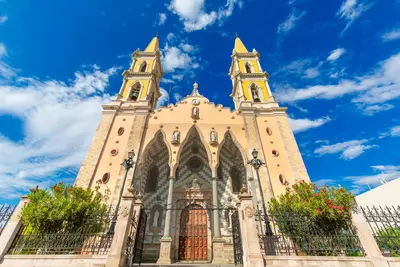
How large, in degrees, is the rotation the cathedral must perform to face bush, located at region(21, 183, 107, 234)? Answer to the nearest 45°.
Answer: approximately 45° to its right

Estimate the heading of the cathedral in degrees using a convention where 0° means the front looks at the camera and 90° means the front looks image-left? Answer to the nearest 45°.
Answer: approximately 0°
